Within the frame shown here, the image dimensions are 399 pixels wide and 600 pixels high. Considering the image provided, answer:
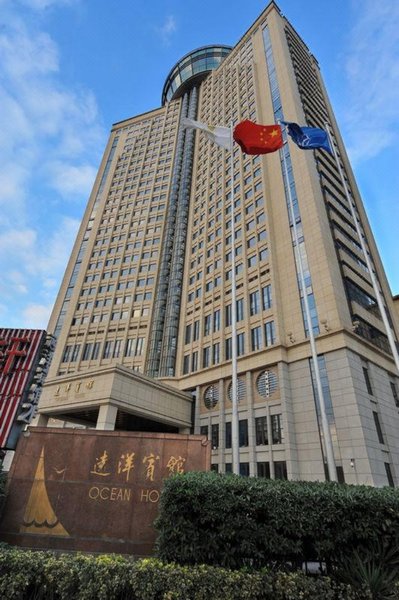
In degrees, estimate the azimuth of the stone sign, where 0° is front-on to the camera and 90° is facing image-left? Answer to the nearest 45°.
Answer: approximately 0°

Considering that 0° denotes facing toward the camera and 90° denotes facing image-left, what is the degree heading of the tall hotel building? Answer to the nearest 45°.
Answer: approximately 45°

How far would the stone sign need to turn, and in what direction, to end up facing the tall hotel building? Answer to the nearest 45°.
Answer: approximately 135° to its left

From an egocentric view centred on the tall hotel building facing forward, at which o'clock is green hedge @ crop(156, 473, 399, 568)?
The green hedge is roughly at 11 o'clock from the tall hotel building.
